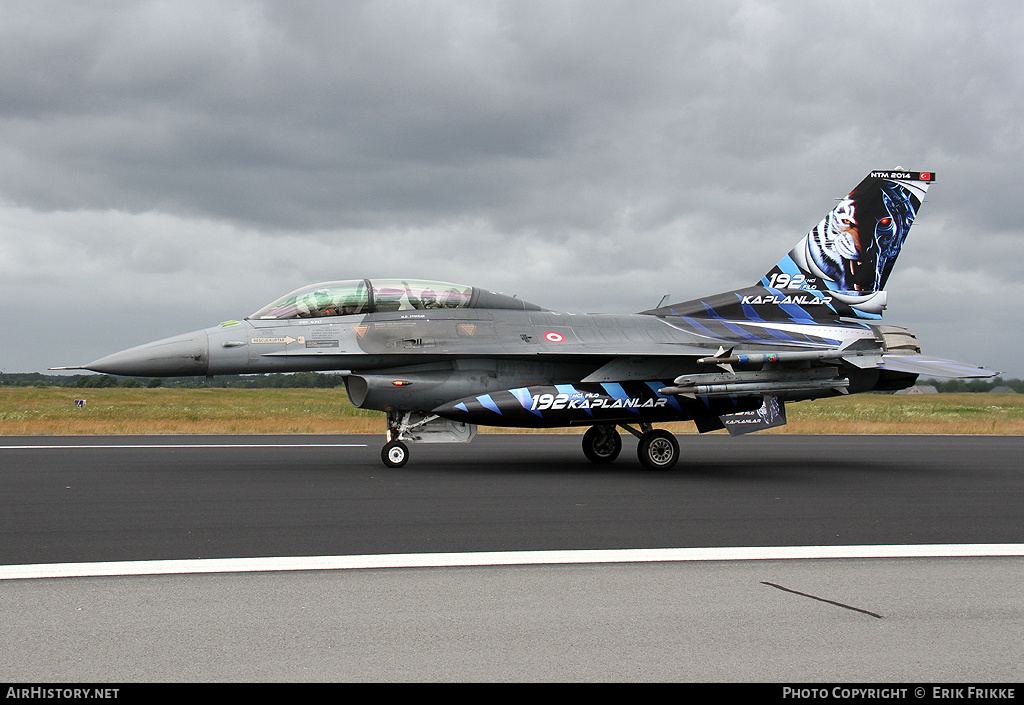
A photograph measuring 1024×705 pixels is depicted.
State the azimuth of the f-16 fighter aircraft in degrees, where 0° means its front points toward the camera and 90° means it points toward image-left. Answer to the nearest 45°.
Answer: approximately 90°
